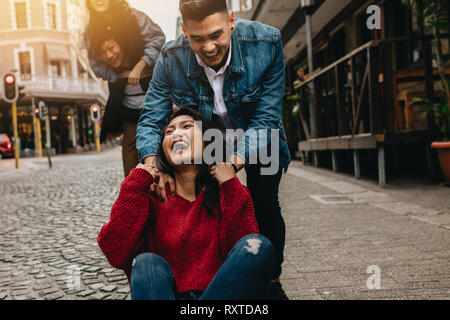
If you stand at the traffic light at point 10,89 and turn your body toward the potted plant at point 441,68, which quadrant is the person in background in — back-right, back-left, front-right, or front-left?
front-right

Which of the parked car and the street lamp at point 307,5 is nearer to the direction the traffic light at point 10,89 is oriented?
the street lamp

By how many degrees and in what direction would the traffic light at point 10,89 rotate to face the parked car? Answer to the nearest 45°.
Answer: approximately 180°

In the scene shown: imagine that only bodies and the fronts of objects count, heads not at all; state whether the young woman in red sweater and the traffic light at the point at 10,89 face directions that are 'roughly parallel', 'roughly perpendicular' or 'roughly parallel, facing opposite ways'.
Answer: roughly parallel

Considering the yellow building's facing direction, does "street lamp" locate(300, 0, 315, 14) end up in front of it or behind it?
in front

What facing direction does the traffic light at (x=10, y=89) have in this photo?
toward the camera

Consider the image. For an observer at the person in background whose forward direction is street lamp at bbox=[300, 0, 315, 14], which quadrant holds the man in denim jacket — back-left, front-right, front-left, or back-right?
back-right

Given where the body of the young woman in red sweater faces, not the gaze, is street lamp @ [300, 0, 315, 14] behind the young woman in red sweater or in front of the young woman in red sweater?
behind

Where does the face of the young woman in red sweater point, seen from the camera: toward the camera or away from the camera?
toward the camera

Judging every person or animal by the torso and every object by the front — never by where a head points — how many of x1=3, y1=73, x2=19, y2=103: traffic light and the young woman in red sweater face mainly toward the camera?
2

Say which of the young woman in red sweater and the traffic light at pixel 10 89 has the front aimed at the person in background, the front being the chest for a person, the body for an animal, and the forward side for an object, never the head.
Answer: the traffic light

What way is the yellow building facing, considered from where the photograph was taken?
facing the viewer and to the right of the viewer

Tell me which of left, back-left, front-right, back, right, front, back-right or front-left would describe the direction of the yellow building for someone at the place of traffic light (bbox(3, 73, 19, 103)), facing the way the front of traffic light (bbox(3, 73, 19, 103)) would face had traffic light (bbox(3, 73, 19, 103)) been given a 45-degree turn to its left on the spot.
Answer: back-left

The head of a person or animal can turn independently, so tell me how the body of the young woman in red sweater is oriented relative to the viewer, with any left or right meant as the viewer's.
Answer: facing the viewer

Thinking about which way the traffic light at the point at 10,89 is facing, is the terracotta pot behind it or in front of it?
in front
